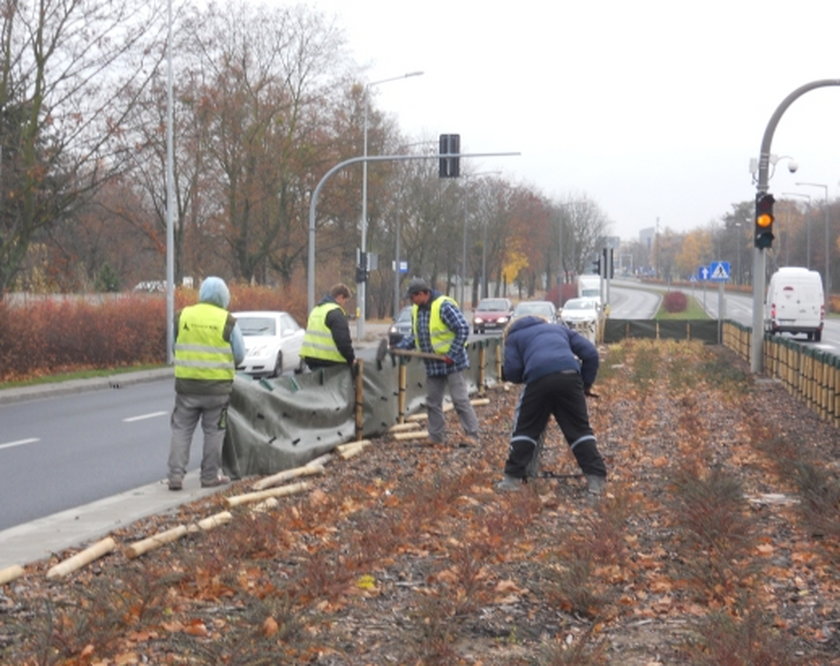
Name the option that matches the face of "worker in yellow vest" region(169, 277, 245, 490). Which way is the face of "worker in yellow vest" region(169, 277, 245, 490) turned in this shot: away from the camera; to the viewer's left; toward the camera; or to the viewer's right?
away from the camera

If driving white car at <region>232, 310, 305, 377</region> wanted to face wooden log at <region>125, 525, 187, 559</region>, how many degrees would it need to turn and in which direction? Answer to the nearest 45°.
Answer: approximately 45° to its left

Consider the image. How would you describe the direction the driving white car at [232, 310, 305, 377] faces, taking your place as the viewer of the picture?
facing the viewer and to the left of the viewer

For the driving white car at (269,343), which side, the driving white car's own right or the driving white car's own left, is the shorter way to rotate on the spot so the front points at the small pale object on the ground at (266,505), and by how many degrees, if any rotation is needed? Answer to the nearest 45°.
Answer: approximately 45° to the driving white car's own left

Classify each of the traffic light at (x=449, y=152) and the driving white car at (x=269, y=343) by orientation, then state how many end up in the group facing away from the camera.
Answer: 1

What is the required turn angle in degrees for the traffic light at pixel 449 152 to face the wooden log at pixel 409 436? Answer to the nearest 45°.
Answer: approximately 180°

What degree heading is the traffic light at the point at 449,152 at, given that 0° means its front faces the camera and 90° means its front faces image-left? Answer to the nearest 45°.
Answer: approximately 180°

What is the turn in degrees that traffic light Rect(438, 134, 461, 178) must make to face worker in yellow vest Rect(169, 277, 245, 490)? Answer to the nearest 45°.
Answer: approximately 180°

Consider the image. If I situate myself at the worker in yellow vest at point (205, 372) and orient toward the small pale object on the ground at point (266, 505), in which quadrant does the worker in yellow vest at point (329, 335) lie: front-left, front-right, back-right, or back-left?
back-left

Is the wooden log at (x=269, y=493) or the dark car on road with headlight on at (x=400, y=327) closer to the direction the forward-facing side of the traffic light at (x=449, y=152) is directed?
the dark car on road with headlight on

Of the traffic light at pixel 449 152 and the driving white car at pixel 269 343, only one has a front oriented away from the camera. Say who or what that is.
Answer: the traffic light

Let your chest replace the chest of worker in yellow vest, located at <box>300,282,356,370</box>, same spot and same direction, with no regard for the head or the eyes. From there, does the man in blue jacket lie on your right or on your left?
on your right

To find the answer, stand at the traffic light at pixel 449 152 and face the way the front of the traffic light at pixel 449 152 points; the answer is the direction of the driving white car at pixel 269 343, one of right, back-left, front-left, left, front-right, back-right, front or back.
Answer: back-left

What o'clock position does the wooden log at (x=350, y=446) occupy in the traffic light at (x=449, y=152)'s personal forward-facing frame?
The wooden log is roughly at 6 o'clock from the traffic light.
